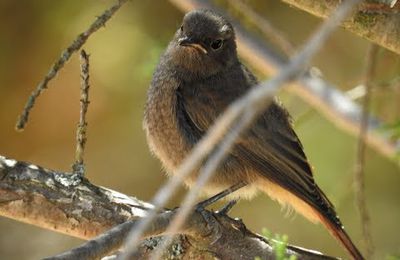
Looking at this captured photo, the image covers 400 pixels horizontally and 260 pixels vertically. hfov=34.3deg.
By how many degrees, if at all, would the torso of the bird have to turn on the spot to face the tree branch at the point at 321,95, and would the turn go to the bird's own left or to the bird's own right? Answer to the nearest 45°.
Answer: approximately 135° to the bird's own right

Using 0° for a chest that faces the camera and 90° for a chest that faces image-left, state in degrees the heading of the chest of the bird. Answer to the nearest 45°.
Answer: approximately 90°

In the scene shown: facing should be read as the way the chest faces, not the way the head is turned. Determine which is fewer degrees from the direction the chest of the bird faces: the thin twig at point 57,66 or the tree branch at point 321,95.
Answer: the thin twig

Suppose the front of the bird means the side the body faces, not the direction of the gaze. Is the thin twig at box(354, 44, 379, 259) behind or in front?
behind

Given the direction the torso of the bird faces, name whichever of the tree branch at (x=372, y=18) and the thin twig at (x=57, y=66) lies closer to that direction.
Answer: the thin twig
